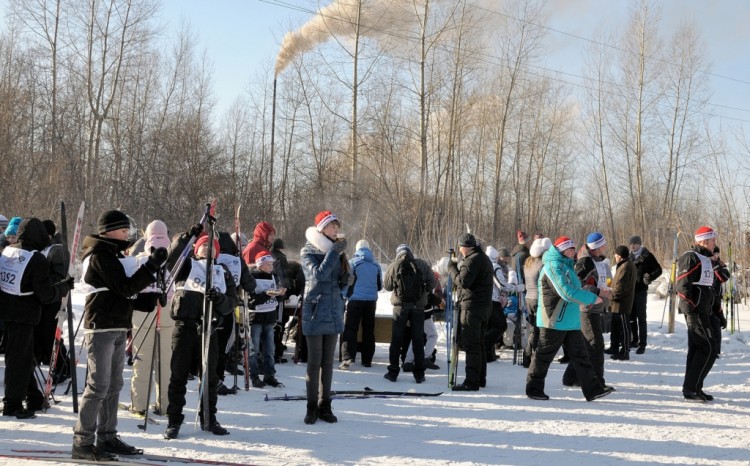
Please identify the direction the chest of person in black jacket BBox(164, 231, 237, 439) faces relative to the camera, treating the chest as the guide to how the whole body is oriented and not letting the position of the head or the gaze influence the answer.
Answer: toward the camera

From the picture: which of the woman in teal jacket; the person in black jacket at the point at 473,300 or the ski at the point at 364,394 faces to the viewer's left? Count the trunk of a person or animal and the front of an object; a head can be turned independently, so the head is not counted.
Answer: the person in black jacket

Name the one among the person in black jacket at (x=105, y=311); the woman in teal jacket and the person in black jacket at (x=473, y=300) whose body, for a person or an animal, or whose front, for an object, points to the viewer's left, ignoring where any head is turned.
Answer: the person in black jacket at (x=473, y=300)

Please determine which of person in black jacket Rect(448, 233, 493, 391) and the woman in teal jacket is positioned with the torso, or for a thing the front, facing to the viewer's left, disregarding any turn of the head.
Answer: the person in black jacket

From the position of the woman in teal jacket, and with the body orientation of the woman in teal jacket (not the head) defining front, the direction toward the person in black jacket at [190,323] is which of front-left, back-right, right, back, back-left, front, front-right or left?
back-right

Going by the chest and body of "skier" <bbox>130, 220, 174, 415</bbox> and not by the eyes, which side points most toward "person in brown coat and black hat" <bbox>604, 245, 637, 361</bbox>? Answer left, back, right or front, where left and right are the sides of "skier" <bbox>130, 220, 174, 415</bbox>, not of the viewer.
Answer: left

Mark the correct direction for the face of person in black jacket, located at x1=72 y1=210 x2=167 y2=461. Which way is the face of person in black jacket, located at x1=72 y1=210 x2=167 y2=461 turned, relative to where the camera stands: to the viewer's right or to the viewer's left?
to the viewer's right

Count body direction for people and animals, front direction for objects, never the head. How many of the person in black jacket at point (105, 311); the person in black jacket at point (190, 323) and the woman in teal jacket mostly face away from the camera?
0

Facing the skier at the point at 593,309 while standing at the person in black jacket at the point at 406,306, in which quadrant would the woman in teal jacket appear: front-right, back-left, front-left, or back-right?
front-right

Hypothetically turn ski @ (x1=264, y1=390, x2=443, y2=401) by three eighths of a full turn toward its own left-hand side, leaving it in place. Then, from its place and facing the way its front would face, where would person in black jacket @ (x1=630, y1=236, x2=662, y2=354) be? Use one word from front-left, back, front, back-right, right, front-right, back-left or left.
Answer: right

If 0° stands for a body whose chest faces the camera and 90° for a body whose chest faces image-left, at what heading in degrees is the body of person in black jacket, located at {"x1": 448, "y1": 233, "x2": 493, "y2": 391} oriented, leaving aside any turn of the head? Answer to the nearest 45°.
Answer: approximately 90°

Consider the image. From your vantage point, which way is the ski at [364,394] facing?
to the viewer's right

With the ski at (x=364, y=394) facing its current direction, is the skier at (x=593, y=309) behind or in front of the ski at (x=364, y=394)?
in front

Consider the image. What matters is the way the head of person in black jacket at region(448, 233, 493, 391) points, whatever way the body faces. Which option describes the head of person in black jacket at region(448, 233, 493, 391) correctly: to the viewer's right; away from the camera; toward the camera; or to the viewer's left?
to the viewer's left
